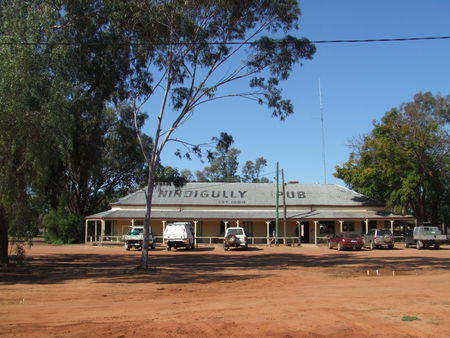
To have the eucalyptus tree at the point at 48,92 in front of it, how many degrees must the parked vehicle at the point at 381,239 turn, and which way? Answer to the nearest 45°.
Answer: approximately 90° to its left

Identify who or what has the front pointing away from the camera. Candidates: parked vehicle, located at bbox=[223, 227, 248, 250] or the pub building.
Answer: the parked vehicle

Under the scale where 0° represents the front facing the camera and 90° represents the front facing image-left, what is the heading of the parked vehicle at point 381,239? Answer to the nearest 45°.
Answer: approximately 135°

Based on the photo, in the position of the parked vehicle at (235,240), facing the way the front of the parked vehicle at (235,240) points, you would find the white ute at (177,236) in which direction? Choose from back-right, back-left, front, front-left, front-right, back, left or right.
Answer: left

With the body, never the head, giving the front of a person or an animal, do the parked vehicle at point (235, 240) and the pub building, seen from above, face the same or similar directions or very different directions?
very different directions

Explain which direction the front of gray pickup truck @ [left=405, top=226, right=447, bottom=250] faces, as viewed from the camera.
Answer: facing away from the viewer and to the left of the viewer

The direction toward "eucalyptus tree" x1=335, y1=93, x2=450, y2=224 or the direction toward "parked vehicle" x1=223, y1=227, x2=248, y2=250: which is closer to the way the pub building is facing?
the parked vehicle

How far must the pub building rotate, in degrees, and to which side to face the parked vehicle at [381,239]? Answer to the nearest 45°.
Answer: approximately 45° to its left

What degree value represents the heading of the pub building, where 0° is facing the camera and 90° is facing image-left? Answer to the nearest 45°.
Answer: approximately 0°

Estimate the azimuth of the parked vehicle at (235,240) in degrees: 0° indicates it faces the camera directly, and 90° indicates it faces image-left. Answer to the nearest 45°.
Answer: approximately 180°

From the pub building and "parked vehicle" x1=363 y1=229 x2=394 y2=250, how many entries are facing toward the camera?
1

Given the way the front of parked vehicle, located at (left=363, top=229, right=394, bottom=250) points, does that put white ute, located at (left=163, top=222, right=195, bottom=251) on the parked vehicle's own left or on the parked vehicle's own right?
on the parked vehicle's own left

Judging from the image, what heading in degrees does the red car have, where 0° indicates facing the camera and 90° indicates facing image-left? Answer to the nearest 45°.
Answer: approximately 135°
